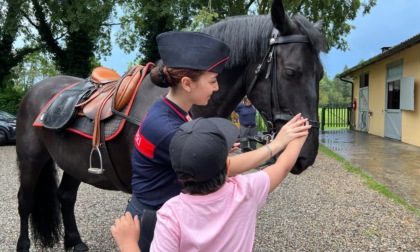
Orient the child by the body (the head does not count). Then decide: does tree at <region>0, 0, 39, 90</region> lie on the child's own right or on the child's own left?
on the child's own left

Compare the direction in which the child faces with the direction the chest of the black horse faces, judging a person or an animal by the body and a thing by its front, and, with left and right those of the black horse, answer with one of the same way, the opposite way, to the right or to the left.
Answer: to the left

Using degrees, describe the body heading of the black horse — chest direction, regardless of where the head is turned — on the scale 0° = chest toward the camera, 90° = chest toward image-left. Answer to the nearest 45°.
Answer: approximately 315°

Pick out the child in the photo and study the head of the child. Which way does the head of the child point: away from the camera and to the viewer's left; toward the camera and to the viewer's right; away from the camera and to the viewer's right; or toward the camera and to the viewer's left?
away from the camera and to the viewer's right

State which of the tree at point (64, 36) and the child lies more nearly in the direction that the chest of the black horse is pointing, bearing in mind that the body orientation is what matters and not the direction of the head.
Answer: the child

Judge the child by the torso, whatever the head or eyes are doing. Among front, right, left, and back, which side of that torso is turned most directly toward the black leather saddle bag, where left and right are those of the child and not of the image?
left

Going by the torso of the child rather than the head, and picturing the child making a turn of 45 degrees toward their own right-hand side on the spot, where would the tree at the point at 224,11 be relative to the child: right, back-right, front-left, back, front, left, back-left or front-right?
left

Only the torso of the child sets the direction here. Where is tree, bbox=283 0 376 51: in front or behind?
in front

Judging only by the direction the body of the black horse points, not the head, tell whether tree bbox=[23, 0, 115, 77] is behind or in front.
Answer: behind

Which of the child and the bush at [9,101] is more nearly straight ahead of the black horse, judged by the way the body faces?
the child

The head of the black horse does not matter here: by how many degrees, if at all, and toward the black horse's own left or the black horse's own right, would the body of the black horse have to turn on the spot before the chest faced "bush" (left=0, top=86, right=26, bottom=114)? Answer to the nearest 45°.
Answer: approximately 180°

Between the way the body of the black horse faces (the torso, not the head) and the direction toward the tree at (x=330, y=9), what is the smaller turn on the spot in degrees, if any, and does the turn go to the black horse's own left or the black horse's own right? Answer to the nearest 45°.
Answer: approximately 90° to the black horse's own left

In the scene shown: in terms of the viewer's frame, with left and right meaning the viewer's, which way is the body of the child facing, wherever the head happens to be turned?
facing away from the viewer and to the right of the viewer
